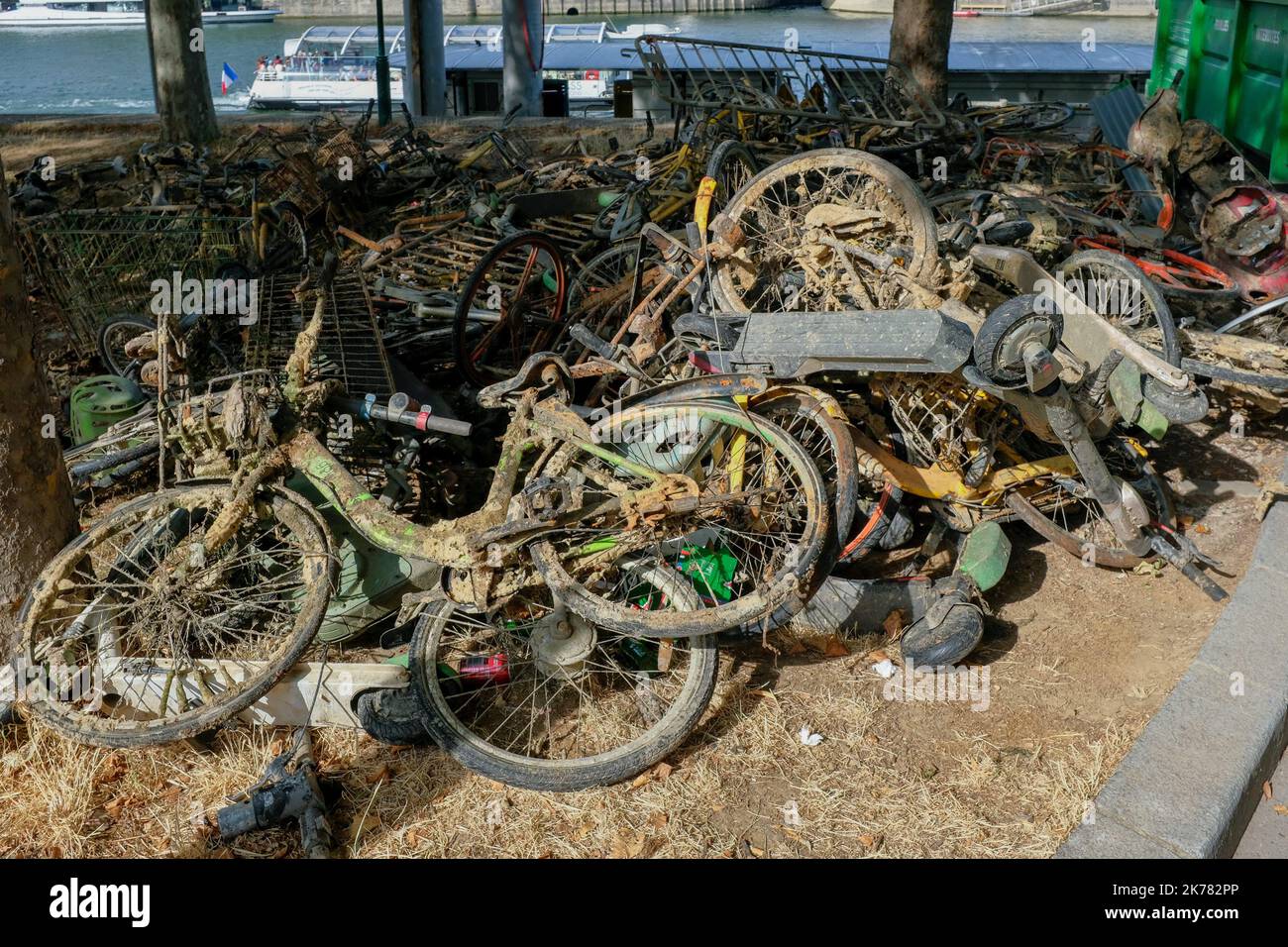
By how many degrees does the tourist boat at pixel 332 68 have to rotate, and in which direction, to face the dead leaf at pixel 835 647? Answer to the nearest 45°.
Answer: approximately 90° to its right

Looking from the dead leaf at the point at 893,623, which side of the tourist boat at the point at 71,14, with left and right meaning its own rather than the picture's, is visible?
right

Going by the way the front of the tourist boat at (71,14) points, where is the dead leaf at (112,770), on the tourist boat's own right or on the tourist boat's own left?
on the tourist boat's own right

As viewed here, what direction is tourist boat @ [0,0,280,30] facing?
to the viewer's right

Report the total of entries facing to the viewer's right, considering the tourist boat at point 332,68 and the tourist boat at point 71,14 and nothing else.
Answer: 2

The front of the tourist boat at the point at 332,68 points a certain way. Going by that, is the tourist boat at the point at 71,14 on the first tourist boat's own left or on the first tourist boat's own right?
on the first tourist boat's own left

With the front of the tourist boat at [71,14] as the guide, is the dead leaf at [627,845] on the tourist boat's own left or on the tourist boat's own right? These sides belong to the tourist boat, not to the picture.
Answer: on the tourist boat's own right

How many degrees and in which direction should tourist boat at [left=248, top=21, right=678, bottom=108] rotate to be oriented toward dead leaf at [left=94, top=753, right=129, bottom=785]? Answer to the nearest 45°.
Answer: approximately 90° to its right

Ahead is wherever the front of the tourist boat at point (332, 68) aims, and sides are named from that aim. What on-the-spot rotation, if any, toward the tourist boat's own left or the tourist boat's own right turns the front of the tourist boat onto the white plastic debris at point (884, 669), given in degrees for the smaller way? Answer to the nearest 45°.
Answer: approximately 90° to the tourist boat's own right

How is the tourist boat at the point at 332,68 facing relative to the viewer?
to the viewer's right
